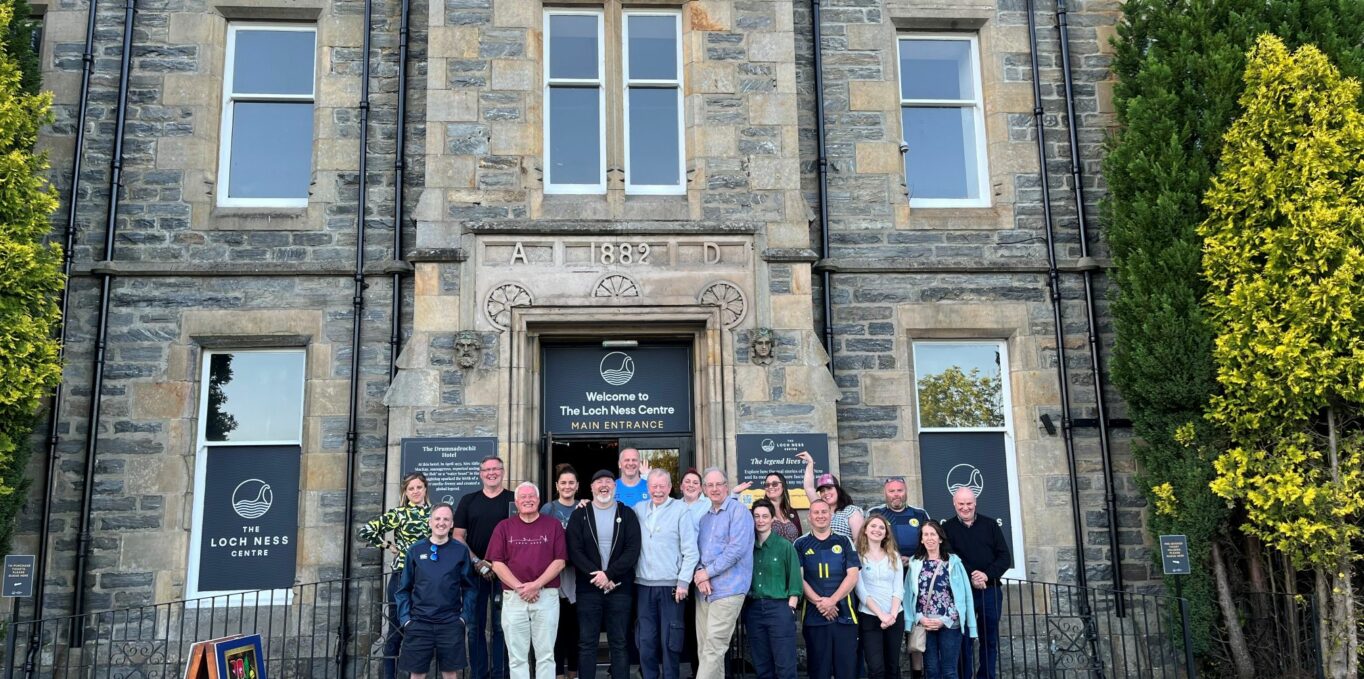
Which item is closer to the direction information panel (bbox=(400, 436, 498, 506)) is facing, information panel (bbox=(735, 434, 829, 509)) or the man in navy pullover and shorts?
the man in navy pullover and shorts

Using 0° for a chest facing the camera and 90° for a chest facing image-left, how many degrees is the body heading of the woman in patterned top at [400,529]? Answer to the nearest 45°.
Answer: approximately 0°

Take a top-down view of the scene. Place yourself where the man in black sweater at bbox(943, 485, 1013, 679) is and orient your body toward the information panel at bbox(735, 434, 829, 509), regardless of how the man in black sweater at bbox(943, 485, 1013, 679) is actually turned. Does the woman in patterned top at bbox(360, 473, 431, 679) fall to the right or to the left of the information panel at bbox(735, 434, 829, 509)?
left

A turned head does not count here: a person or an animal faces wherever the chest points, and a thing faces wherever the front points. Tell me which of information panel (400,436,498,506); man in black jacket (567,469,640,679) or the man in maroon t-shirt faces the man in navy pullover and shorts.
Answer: the information panel

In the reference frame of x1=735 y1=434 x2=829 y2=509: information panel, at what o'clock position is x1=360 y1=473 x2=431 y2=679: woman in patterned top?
The woman in patterned top is roughly at 2 o'clock from the information panel.

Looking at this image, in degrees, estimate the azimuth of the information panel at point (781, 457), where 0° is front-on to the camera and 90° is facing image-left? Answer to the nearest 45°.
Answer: approximately 0°

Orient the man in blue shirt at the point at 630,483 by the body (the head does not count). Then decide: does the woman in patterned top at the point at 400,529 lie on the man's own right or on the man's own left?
on the man's own right

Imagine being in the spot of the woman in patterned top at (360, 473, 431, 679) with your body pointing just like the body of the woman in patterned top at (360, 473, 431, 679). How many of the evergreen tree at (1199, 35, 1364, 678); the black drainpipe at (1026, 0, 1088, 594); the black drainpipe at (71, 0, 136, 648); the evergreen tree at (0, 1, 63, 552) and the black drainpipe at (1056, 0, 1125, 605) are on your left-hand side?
3
